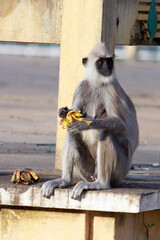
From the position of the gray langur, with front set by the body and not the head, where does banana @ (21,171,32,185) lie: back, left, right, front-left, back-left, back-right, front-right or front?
front-right

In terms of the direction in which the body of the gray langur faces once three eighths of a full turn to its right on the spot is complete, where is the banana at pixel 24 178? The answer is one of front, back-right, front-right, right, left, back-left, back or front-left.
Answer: left

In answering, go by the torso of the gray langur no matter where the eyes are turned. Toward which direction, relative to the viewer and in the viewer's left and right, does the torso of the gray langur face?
facing the viewer and to the left of the viewer
